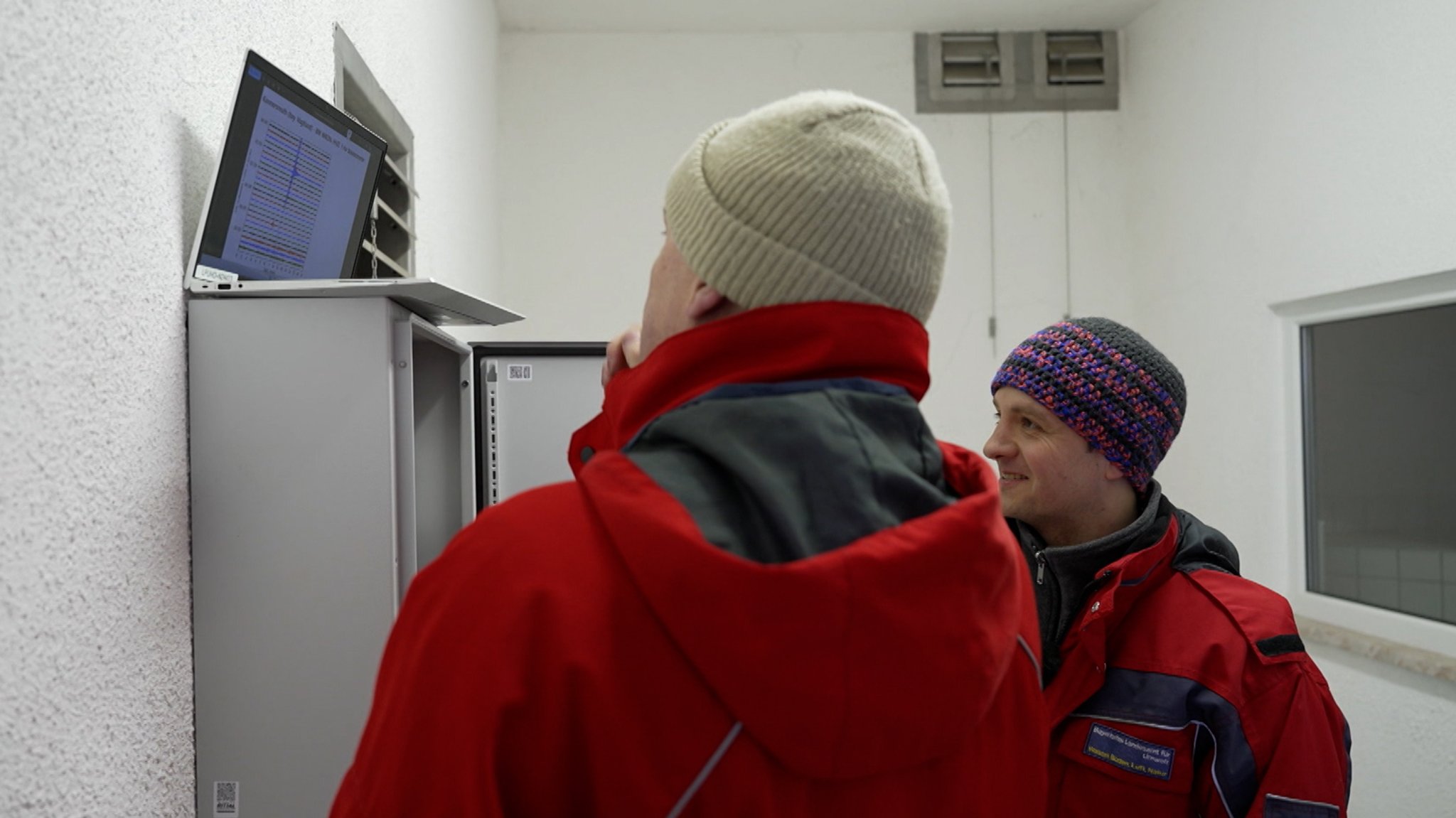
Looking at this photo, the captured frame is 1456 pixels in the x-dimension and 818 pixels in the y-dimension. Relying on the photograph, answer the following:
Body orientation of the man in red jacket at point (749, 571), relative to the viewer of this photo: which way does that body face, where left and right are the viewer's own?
facing away from the viewer and to the left of the viewer

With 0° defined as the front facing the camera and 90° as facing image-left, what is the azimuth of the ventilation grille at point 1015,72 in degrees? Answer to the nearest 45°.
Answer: approximately 0°

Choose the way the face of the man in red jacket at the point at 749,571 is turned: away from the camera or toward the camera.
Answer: away from the camera

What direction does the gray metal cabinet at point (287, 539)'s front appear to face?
to the viewer's right

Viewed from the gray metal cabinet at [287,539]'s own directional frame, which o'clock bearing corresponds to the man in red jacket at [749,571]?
The man in red jacket is roughly at 2 o'clock from the gray metal cabinet.

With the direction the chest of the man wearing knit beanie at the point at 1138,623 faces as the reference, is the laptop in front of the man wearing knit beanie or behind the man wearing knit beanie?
in front

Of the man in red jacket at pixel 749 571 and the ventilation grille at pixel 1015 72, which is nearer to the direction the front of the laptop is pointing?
the man in red jacket

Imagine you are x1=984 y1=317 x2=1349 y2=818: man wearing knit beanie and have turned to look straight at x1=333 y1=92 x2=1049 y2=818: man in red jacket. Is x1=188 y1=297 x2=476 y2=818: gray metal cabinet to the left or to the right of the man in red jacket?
right

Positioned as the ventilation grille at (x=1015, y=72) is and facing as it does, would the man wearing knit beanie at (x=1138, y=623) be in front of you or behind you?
in front

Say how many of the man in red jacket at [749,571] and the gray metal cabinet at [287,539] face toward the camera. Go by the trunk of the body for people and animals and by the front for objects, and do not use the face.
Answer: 0

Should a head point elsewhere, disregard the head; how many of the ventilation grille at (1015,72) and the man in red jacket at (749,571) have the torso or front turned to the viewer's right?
0

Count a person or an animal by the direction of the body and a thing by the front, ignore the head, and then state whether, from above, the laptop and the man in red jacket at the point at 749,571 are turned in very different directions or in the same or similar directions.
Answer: very different directions

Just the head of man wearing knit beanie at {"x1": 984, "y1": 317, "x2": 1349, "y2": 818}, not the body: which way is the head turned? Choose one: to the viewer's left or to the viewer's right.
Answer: to the viewer's left

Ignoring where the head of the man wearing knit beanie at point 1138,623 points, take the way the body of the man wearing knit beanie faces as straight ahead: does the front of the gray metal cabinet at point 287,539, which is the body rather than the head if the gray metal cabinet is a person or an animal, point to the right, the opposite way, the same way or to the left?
the opposite way
